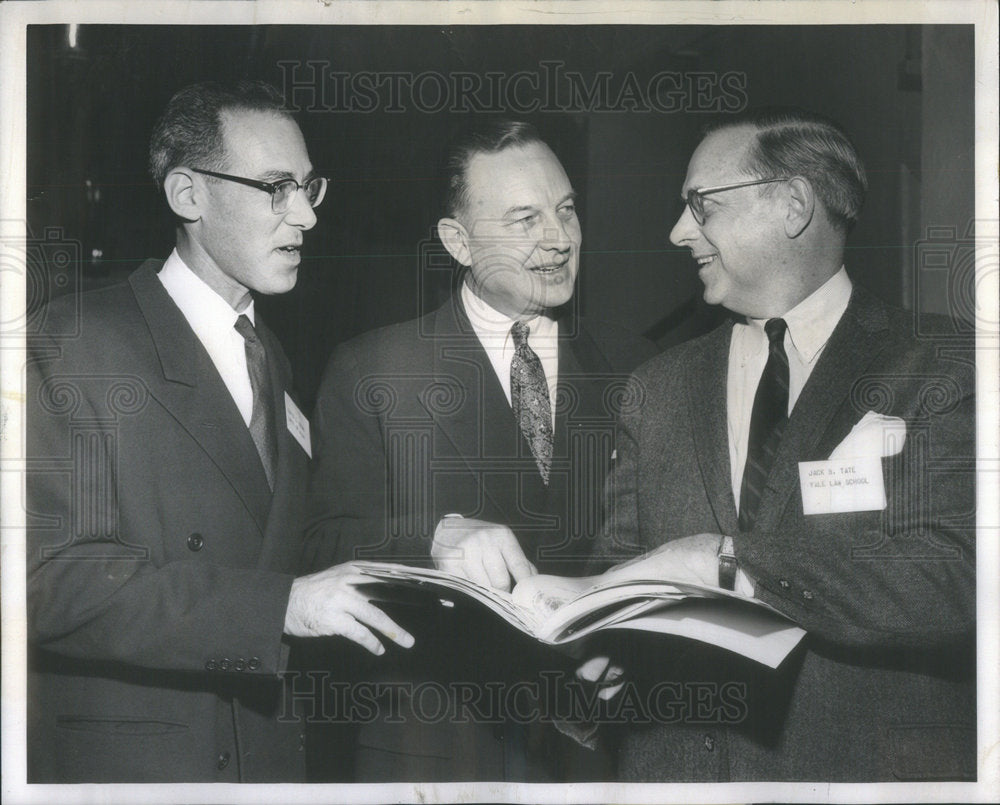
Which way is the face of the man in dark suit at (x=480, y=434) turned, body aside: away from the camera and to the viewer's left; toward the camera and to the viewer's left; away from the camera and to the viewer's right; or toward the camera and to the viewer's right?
toward the camera and to the viewer's right

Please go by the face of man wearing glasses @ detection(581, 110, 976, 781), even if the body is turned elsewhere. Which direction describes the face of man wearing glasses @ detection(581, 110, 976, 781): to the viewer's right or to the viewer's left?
to the viewer's left

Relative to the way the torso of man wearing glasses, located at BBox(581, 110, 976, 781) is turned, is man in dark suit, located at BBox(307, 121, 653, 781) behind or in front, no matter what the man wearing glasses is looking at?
in front

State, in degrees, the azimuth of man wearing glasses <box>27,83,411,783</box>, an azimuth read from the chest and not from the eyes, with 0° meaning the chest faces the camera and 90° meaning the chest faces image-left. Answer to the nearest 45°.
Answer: approximately 315°

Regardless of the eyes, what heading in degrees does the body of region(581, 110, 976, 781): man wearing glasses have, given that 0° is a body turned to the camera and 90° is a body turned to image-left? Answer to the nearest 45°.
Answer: approximately 45°

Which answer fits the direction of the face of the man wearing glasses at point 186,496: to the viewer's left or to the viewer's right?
to the viewer's right

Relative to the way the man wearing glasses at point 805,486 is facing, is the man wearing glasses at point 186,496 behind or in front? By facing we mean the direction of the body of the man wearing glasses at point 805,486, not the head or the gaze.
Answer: in front

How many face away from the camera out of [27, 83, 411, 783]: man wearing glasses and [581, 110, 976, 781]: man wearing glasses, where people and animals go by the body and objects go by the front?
0

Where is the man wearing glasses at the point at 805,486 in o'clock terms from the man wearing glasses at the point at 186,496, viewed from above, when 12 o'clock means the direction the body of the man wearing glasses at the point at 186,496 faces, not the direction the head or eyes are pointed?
the man wearing glasses at the point at 805,486 is roughly at 11 o'clock from the man wearing glasses at the point at 186,496.
